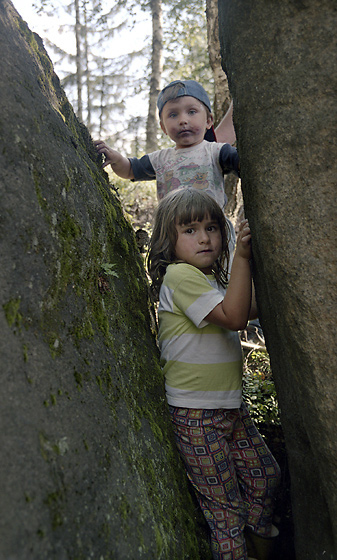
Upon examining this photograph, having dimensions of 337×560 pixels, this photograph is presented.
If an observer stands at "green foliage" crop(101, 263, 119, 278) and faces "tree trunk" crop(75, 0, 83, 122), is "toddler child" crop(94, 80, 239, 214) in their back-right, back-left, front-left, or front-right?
front-right

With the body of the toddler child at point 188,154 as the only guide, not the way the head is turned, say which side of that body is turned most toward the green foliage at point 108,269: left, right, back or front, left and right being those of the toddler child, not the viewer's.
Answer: front

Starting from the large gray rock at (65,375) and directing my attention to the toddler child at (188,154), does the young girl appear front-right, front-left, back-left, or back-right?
front-right

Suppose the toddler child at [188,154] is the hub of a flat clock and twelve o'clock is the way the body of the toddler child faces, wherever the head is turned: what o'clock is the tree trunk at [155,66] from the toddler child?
The tree trunk is roughly at 6 o'clock from the toddler child.

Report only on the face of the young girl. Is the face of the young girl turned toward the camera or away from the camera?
toward the camera

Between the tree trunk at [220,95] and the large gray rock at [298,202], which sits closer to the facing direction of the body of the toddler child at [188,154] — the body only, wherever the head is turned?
the large gray rock

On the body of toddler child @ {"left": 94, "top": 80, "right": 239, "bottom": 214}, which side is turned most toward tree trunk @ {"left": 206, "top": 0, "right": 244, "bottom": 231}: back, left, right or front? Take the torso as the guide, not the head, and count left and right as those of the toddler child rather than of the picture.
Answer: back

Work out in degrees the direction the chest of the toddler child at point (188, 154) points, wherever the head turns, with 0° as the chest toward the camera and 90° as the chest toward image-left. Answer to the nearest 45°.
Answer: approximately 0°

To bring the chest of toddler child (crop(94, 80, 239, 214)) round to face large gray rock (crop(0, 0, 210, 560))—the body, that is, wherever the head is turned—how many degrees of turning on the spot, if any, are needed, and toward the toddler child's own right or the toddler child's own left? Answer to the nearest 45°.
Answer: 0° — they already face it

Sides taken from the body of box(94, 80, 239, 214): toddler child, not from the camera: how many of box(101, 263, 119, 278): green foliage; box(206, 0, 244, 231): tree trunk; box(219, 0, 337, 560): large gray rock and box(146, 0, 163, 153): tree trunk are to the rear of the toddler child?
2

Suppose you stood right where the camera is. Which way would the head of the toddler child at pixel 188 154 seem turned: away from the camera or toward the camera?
toward the camera
